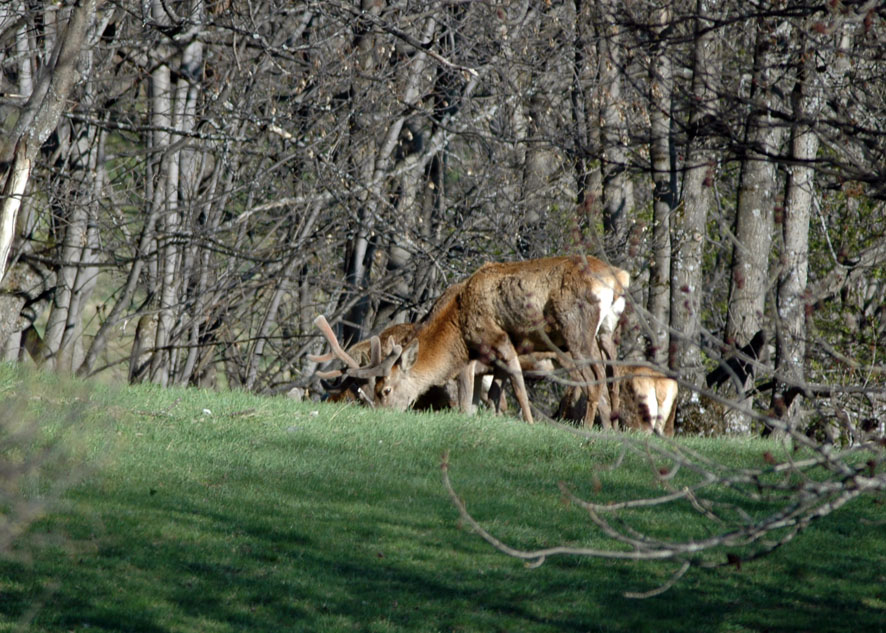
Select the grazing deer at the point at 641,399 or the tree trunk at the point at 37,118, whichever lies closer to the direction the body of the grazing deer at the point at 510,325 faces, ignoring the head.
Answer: the tree trunk

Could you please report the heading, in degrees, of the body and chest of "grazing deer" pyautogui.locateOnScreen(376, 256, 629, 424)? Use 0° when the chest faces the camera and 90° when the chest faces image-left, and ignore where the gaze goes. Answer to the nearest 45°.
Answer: approximately 90°

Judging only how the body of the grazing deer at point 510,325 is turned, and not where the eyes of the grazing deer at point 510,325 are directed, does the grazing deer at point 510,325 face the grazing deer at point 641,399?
no
